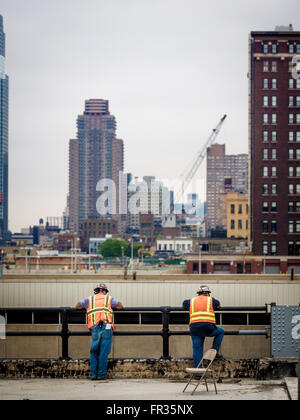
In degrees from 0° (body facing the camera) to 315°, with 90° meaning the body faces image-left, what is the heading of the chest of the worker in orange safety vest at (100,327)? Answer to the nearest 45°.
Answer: approximately 180°

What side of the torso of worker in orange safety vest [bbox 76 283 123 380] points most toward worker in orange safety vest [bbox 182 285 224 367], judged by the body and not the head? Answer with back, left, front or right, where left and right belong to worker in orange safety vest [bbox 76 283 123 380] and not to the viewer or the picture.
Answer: right
